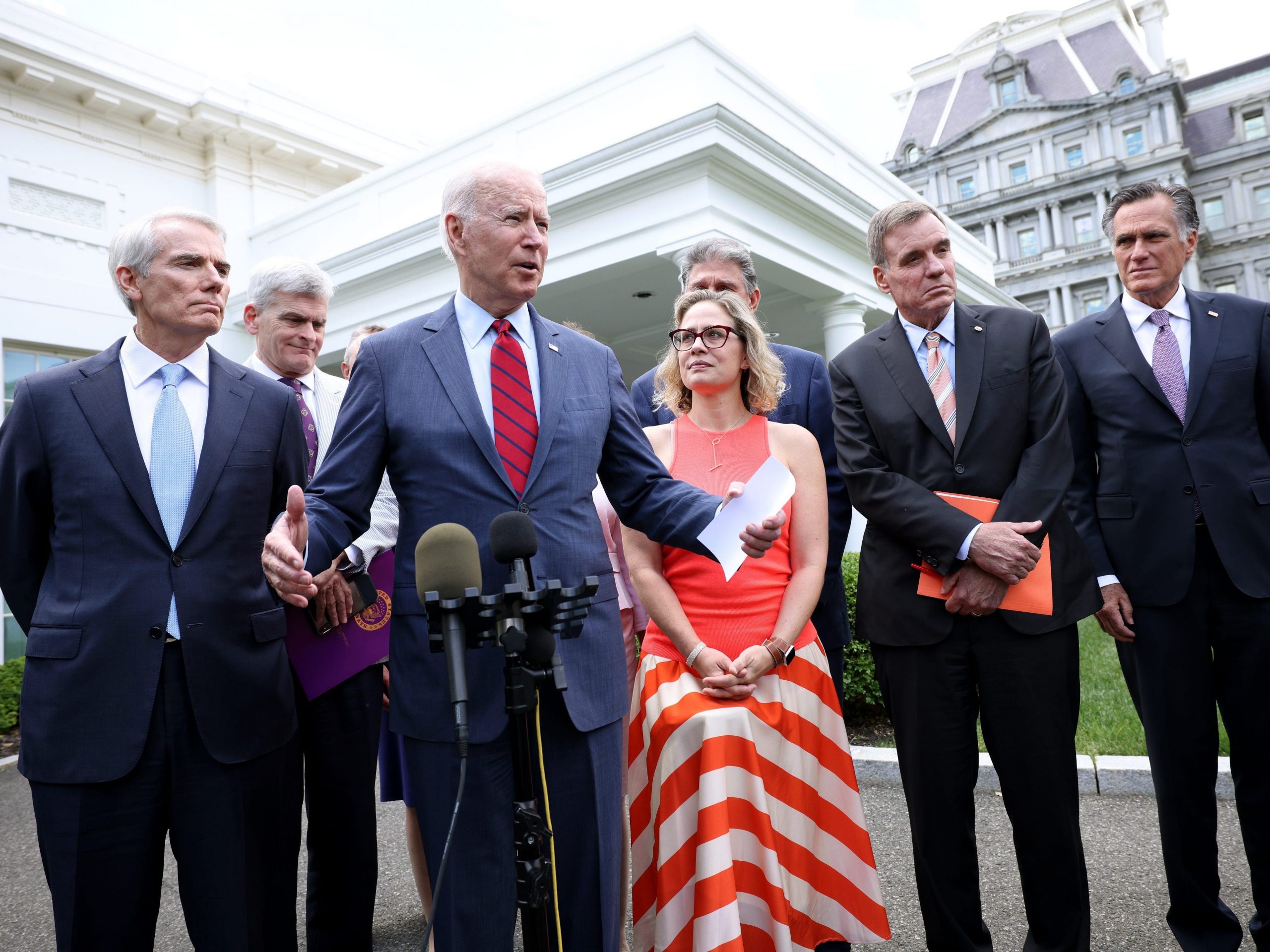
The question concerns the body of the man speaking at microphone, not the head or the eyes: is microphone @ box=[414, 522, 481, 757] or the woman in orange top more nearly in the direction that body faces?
the microphone

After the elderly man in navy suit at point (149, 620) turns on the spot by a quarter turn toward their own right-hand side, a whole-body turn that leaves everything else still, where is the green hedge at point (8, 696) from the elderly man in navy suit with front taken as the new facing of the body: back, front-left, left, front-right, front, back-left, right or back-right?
right

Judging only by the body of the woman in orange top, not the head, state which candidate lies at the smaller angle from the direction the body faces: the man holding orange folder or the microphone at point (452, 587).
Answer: the microphone

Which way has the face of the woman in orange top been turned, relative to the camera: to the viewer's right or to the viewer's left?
to the viewer's left

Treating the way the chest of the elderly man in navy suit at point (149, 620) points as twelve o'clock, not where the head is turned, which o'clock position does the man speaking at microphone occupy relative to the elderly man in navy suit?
The man speaking at microphone is roughly at 10 o'clock from the elderly man in navy suit.

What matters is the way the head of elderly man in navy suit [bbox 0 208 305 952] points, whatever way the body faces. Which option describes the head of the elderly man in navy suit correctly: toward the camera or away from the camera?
toward the camera

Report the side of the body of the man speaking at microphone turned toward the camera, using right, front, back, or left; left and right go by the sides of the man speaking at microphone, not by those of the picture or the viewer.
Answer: front

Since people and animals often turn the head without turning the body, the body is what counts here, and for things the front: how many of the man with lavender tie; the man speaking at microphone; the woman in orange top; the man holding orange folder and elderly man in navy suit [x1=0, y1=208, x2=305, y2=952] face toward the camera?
5

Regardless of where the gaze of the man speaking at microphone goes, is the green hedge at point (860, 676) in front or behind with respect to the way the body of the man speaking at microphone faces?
behind

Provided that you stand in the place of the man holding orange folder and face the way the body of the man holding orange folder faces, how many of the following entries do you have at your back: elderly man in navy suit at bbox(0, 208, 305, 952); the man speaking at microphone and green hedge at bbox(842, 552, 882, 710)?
1

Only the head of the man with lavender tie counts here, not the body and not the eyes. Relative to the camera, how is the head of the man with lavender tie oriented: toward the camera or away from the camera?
toward the camera

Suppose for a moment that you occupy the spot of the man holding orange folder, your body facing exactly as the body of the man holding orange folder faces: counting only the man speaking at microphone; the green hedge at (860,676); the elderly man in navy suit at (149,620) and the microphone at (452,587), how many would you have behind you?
1

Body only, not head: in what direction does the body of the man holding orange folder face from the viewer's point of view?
toward the camera

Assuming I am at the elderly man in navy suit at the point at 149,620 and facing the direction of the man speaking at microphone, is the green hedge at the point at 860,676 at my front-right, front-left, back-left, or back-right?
front-left

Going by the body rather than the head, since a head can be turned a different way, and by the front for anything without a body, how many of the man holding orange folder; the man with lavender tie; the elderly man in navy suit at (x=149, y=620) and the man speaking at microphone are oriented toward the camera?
4

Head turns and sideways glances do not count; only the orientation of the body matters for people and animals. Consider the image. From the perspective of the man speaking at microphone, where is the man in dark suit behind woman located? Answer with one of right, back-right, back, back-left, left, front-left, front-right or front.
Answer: back-left
